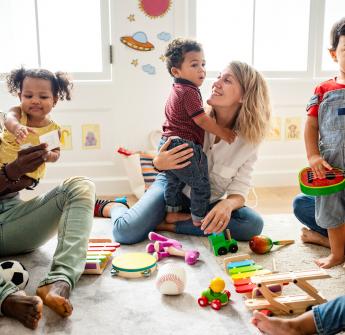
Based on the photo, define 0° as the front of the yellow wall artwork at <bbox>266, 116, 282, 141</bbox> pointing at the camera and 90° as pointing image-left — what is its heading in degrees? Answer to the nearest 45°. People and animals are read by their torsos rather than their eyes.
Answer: approximately 0°

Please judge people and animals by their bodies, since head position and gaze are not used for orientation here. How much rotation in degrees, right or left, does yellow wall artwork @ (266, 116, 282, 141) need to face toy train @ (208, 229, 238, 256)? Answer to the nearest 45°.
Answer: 0° — it already faces it

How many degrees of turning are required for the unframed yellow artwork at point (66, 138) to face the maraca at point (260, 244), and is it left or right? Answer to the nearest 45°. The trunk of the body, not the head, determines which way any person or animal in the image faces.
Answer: approximately 45° to its left

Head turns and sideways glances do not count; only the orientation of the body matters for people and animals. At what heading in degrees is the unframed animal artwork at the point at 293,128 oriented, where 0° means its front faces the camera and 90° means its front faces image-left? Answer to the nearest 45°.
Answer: approximately 0°
